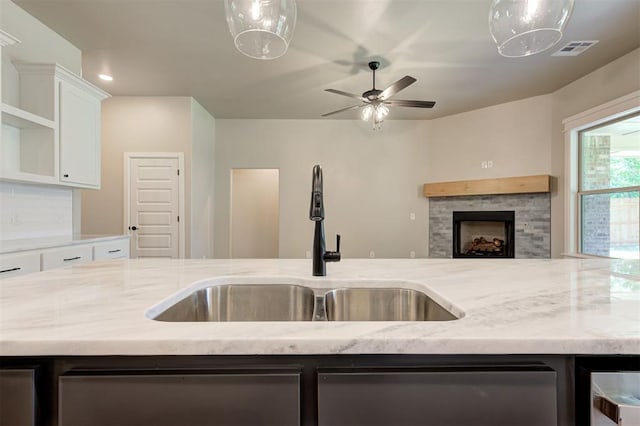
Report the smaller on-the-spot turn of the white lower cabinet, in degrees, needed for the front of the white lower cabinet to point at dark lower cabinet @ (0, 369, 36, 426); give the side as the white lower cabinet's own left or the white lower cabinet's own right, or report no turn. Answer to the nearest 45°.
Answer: approximately 45° to the white lower cabinet's own right

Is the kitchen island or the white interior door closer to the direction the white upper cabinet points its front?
the kitchen island

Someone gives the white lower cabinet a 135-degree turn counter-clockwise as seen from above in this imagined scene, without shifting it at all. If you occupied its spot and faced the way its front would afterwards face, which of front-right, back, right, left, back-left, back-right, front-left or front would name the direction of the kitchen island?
back

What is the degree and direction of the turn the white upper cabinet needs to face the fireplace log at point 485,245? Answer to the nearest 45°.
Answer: approximately 45° to its left

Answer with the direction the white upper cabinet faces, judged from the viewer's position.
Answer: facing the viewer and to the right of the viewer

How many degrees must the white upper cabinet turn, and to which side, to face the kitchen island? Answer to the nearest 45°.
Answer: approximately 45° to its right

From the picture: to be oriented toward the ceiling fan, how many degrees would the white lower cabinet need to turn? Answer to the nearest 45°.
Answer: approximately 45° to its left

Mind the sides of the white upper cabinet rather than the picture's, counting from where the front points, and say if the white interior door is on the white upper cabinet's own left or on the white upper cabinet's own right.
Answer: on the white upper cabinet's own left

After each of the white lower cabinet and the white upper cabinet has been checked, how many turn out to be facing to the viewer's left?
0

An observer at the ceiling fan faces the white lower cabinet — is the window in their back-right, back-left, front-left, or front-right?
back-left
